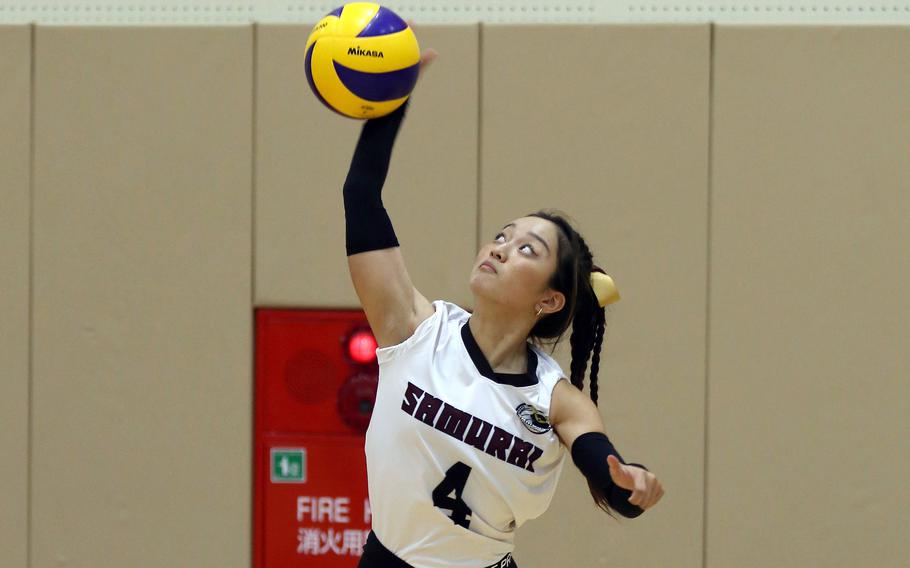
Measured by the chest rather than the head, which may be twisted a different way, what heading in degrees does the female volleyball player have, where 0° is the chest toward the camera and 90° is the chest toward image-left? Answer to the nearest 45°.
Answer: approximately 0°
